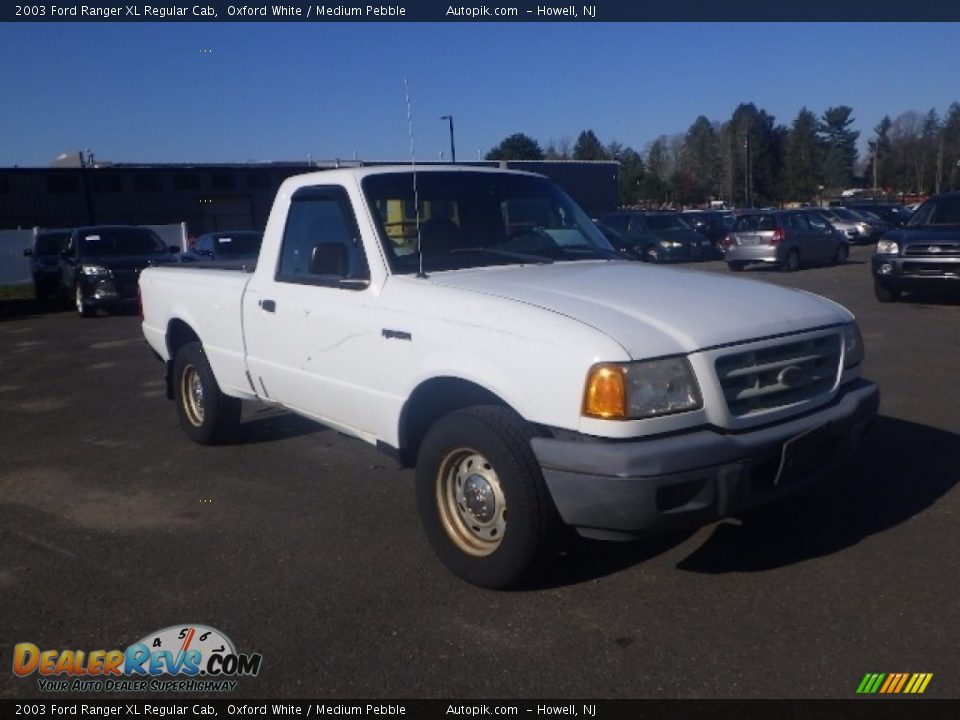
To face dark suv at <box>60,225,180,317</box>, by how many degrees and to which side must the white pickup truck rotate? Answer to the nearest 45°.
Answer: approximately 180°

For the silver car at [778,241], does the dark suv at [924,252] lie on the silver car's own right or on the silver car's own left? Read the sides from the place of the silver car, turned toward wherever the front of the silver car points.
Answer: on the silver car's own right

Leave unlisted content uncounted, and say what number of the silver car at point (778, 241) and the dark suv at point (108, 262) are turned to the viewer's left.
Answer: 0

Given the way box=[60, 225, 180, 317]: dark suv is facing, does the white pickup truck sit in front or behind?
in front

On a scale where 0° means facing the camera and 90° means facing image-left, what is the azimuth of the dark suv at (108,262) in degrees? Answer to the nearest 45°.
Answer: approximately 315°

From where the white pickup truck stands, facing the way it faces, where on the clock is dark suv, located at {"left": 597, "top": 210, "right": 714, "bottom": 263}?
The dark suv is roughly at 8 o'clock from the white pickup truck.

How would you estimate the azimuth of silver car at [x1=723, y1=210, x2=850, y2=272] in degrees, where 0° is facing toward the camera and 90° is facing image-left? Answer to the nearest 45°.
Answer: approximately 225°

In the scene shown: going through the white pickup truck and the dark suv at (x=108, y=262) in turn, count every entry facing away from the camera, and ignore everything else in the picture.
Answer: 0

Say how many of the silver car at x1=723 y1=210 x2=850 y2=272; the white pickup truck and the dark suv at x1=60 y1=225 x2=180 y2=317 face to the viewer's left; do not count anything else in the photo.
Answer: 0

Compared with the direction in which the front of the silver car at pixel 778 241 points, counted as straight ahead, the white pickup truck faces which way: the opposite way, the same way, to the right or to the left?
to the right

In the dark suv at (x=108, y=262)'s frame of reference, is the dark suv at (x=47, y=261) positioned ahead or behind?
behind

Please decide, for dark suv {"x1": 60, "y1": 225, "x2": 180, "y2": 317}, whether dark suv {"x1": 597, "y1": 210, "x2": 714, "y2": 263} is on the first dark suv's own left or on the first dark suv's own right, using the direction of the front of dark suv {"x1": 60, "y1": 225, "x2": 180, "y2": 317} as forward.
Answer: on the first dark suv's own left

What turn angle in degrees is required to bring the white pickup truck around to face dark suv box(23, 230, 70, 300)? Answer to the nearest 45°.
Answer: approximately 180°

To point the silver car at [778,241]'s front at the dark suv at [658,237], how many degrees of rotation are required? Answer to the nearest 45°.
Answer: approximately 90° to its left
